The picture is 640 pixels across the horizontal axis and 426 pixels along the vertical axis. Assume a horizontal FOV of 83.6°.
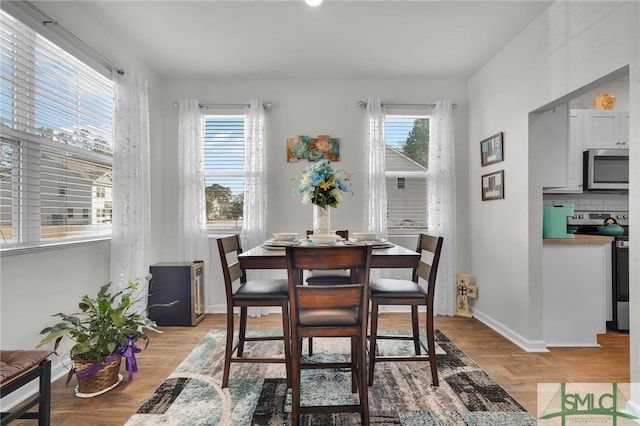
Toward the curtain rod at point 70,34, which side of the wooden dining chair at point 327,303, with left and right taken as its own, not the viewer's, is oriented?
left

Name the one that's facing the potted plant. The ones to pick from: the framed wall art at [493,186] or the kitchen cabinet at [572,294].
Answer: the framed wall art

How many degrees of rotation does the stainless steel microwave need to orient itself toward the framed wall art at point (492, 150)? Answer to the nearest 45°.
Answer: approximately 45° to its right

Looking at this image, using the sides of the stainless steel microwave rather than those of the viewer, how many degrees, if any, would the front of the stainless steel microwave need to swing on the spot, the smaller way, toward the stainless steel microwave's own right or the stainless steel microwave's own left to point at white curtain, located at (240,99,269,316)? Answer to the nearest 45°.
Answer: approximately 45° to the stainless steel microwave's own right

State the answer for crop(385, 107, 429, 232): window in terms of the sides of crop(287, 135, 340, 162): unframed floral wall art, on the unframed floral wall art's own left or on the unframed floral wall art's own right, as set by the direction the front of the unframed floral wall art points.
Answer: on the unframed floral wall art's own left

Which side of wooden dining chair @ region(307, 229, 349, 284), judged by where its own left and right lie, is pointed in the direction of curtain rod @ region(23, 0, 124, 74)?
right

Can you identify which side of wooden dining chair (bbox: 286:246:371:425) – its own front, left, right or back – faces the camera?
back
